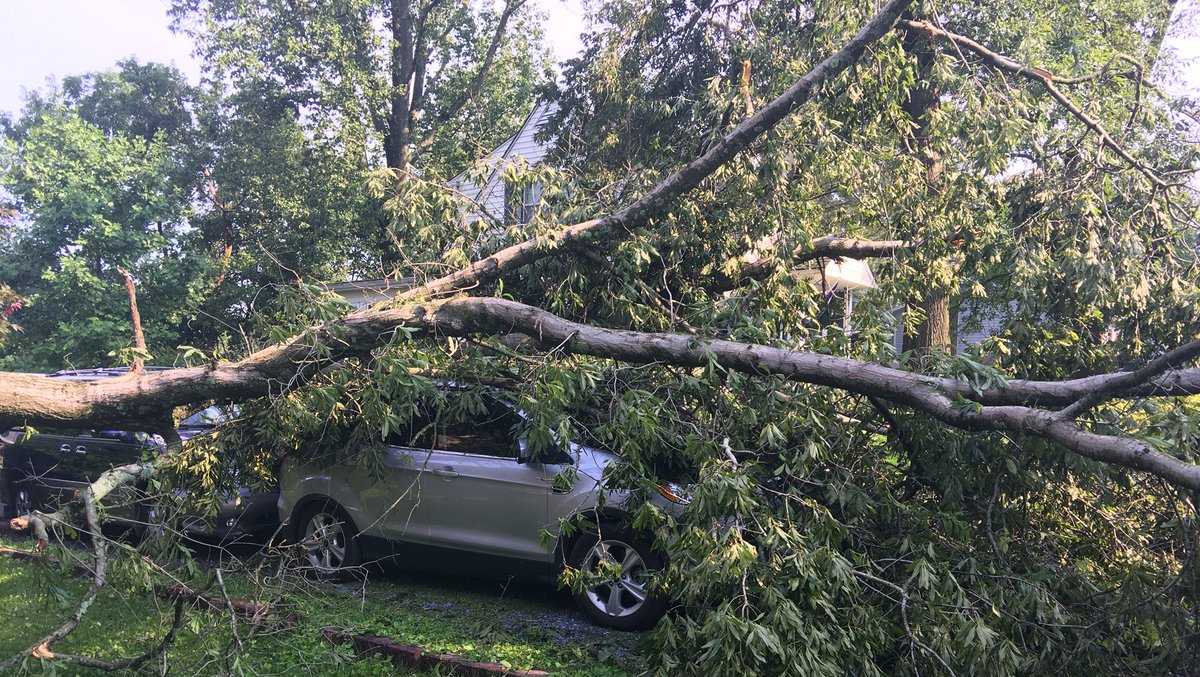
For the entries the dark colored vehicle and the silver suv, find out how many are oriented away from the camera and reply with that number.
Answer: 0

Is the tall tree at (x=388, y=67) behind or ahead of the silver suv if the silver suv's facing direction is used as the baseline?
behind

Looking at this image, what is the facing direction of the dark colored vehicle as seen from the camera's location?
facing the viewer and to the right of the viewer

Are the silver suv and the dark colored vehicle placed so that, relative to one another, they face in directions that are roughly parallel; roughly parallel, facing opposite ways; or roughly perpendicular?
roughly parallel

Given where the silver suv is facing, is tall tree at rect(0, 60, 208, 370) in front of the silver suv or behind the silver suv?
behind

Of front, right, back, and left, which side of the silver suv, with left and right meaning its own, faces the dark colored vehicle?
back

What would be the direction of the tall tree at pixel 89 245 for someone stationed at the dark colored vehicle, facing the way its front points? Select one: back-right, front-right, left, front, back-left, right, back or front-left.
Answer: back-left
